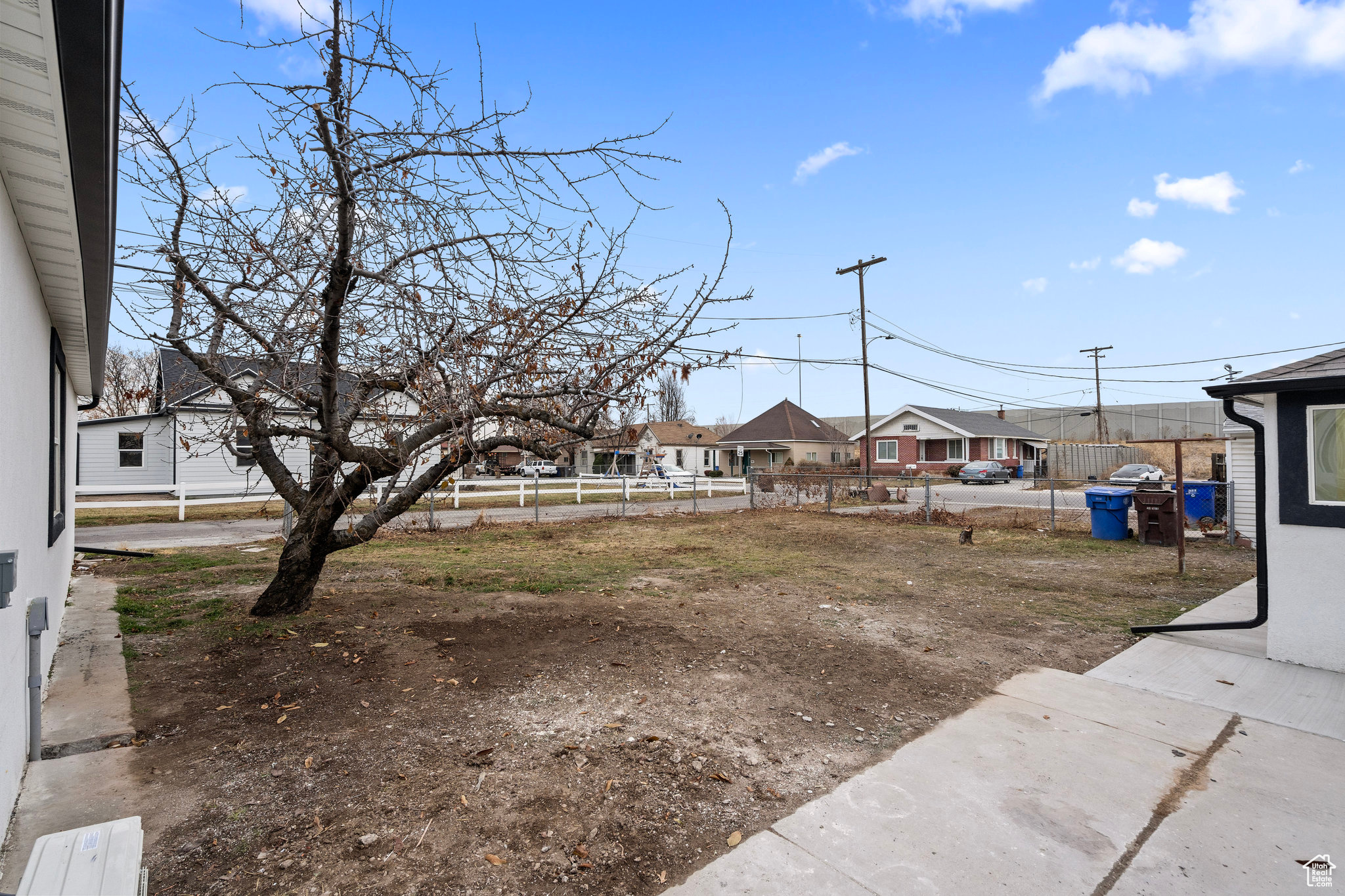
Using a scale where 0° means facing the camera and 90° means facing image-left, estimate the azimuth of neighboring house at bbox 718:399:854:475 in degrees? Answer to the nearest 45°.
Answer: approximately 45°

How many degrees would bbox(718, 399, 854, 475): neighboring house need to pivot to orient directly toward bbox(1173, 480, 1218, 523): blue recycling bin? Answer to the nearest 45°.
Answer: approximately 45° to its left

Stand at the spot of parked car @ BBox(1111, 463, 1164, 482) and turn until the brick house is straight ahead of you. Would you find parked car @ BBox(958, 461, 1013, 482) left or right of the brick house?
left

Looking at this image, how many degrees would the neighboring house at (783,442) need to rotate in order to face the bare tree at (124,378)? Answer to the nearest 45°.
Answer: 0° — it already faces it

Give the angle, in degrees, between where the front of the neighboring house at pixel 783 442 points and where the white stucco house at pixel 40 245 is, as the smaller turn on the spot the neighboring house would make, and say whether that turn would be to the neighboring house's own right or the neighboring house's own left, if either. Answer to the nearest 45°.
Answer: approximately 45° to the neighboring house's own left

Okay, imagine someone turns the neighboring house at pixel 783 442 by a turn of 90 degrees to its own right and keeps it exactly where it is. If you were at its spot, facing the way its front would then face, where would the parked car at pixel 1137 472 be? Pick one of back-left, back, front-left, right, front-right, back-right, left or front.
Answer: back

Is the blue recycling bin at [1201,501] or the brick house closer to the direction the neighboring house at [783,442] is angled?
the blue recycling bin

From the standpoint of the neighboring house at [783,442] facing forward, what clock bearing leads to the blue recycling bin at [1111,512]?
The blue recycling bin is roughly at 10 o'clock from the neighboring house.

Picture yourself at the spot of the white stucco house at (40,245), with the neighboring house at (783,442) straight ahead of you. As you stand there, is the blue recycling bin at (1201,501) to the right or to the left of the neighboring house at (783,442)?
right

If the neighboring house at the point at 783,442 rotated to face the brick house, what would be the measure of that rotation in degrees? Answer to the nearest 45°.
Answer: approximately 90° to its left

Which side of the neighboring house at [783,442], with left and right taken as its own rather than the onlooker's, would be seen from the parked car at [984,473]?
left
